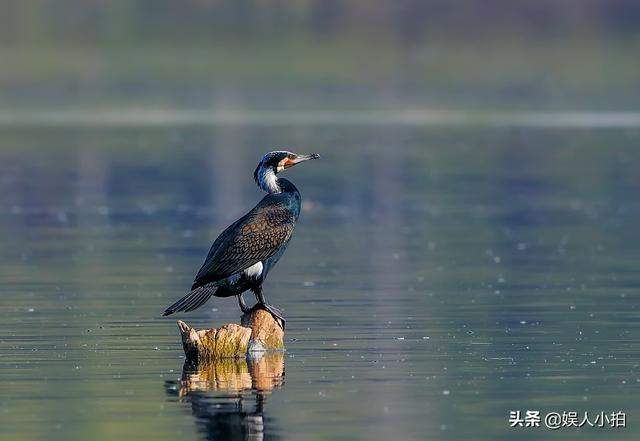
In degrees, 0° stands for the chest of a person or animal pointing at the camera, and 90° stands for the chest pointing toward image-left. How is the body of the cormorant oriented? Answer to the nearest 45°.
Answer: approximately 270°
